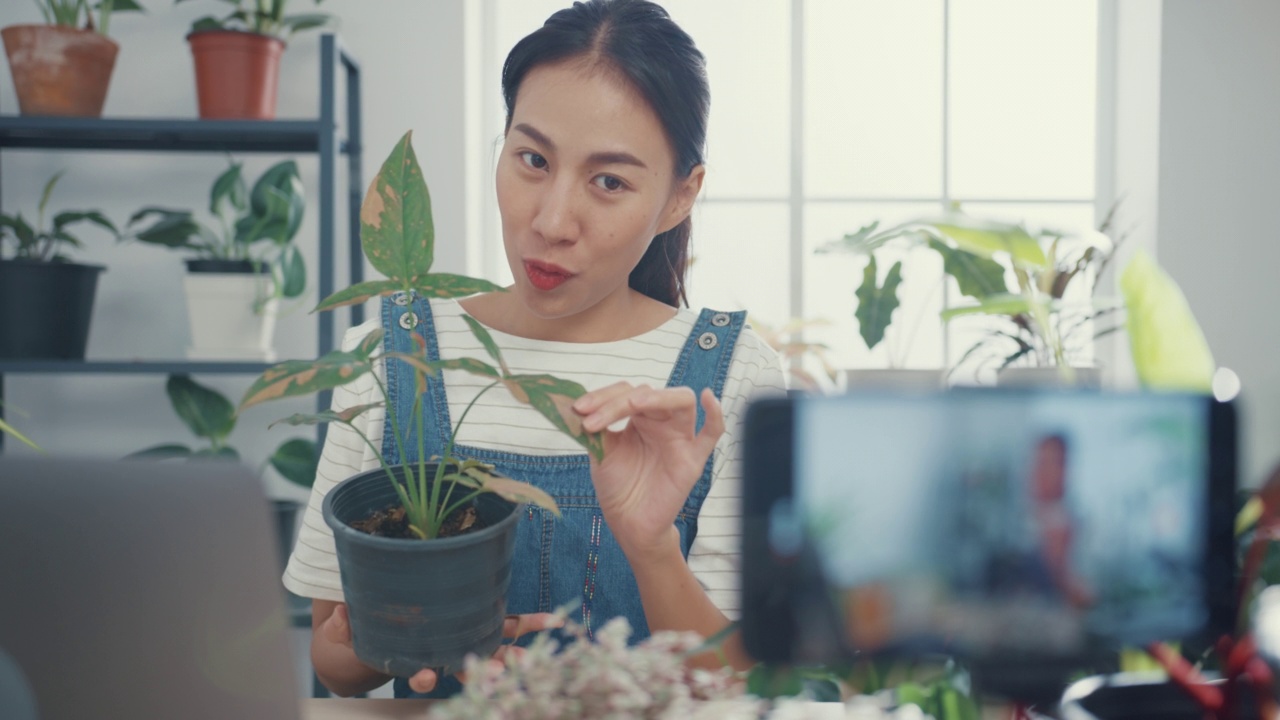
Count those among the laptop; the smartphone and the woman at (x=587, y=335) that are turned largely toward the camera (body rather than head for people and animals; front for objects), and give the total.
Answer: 2

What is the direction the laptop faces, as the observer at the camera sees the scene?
facing away from the viewer

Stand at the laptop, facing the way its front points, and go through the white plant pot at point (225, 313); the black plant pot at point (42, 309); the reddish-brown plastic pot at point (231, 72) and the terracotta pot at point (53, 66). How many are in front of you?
4

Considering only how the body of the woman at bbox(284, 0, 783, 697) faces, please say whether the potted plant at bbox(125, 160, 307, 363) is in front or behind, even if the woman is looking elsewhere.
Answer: behind

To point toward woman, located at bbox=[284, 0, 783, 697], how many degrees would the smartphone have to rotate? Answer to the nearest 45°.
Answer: approximately 135° to its right

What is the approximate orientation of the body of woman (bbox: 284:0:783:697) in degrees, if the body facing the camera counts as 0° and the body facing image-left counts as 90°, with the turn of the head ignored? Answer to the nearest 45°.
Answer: approximately 0°

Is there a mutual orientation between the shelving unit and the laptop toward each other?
yes

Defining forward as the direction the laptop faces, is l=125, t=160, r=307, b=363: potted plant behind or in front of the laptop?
in front

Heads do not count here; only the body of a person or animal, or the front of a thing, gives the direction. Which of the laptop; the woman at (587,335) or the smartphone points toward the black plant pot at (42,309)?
the laptop

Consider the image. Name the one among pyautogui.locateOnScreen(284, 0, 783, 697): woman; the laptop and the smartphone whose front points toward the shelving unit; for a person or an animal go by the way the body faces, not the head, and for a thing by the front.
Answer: the laptop
